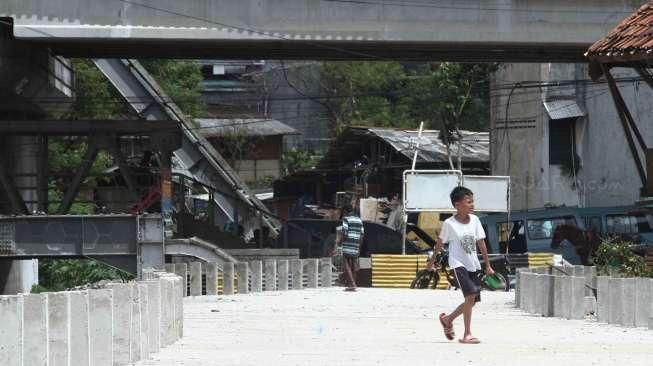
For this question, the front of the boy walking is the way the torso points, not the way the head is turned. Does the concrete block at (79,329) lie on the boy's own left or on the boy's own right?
on the boy's own right

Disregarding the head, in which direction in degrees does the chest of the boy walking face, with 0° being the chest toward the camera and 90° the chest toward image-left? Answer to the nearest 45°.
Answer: approximately 315°

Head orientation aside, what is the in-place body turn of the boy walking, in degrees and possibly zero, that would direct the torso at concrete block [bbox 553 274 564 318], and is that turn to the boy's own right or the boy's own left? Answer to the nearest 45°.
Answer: approximately 135° to the boy's own left

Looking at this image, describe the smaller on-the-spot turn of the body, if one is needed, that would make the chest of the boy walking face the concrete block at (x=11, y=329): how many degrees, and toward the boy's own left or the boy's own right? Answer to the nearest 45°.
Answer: approximately 90° to the boy's own right
